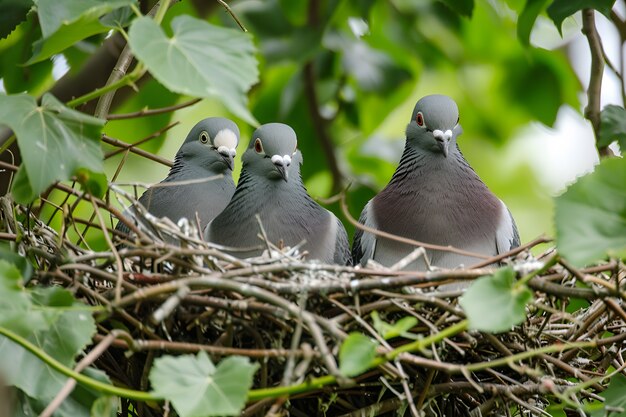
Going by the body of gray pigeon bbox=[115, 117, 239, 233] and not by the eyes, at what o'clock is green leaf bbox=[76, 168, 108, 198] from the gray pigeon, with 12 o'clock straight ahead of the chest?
The green leaf is roughly at 4 o'clock from the gray pigeon.

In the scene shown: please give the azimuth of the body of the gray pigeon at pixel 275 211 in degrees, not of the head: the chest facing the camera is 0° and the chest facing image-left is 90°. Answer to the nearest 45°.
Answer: approximately 0°

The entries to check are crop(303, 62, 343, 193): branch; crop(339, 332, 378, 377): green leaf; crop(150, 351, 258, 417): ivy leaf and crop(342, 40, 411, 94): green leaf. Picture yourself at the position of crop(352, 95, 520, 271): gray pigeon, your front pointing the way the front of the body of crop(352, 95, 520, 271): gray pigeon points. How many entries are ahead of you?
2

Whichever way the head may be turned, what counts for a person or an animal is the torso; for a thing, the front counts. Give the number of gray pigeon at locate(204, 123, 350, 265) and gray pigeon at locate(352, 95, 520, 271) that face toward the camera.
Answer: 2

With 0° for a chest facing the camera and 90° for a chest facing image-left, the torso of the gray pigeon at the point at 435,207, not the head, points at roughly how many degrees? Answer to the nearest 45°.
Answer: approximately 0°

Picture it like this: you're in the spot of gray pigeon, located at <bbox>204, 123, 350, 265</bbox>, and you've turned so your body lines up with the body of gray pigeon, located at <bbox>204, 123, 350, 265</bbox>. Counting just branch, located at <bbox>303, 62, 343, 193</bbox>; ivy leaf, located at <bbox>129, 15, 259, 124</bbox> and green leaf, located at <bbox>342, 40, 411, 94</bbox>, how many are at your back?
2

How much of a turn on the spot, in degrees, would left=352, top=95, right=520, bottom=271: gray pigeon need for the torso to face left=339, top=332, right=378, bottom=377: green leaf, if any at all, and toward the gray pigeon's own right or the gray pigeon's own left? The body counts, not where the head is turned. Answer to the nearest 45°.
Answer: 0° — it already faces it
